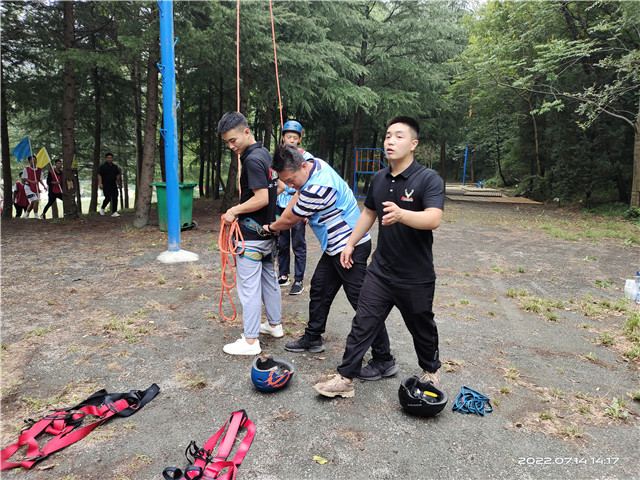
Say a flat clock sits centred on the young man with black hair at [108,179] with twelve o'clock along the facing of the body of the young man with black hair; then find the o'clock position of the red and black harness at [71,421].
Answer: The red and black harness is roughly at 12 o'clock from the young man with black hair.

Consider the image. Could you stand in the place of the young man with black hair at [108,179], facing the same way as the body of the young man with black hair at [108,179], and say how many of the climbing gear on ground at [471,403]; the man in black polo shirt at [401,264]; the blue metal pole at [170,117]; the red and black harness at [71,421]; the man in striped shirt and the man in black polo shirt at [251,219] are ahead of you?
6

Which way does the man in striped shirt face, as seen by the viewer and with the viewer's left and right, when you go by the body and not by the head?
facing to the left of the viewer

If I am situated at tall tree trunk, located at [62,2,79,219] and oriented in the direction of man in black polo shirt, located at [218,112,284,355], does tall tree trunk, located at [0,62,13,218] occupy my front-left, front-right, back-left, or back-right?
back-right

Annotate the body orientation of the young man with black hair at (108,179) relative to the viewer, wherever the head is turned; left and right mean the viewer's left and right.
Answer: facing the viewer

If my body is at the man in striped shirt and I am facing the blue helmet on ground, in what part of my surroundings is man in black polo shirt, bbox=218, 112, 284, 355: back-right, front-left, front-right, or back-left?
front-right

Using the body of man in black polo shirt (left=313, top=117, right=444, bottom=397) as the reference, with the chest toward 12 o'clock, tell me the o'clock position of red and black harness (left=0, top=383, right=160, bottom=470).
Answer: The red and black harness is roughly at 1 o'clock from the man in black polo shirt.

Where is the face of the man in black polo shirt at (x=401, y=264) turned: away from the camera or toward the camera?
toward the camera

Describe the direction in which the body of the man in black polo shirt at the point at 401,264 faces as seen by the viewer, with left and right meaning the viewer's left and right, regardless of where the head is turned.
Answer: facing the viewer and to the left of the viewer

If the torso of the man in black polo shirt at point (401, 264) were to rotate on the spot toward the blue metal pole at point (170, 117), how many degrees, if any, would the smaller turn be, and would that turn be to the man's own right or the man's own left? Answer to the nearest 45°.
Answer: approximately 90° to the man's own right

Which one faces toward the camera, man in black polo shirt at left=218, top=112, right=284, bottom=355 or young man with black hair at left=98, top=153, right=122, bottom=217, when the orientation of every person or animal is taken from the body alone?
the young man with black hair
